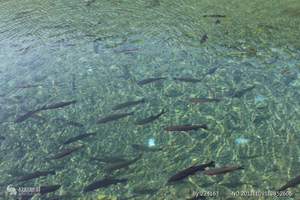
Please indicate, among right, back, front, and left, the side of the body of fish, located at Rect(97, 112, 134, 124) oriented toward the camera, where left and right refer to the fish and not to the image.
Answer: left

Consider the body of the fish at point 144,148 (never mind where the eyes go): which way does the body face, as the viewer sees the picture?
to the viewer's left

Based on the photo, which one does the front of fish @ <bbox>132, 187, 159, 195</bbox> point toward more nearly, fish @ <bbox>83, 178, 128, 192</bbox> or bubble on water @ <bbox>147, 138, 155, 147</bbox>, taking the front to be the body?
the fish

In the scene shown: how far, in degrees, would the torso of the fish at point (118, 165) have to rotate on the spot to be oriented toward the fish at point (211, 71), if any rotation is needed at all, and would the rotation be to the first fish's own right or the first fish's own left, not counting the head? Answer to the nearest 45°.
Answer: approximately 135° to the first fish's own right

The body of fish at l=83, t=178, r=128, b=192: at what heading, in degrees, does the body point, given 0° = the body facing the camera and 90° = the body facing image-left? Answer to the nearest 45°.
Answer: approximately 90°

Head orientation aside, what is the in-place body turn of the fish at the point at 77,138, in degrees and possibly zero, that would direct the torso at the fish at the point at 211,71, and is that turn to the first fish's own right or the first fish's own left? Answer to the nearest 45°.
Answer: approximately 180°

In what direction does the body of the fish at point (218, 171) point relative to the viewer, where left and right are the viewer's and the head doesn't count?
facing to the left of the viewer

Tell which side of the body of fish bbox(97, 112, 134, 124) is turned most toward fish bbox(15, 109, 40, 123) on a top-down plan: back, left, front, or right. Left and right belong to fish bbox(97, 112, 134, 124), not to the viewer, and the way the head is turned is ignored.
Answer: front

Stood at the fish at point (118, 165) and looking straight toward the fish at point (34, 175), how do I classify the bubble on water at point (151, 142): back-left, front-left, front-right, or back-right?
back-right
